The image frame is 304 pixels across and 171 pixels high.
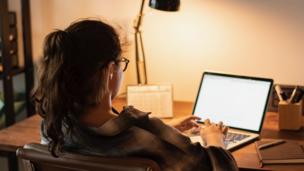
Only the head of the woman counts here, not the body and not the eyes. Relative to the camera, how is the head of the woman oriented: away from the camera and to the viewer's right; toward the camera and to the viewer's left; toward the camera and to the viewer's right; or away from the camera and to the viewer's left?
away from the camera and to the viewer's right

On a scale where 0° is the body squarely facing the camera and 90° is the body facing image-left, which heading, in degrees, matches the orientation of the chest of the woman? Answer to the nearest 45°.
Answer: approximately 225°

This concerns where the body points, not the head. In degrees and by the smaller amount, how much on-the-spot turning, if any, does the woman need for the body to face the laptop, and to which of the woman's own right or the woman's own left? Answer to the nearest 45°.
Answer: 0° — they already face it

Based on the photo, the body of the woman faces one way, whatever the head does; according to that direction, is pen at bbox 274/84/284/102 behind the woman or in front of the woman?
in front

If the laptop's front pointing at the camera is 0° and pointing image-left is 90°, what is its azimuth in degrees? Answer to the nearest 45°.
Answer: approximately 45°

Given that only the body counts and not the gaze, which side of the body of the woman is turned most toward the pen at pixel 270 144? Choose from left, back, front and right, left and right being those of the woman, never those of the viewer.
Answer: front

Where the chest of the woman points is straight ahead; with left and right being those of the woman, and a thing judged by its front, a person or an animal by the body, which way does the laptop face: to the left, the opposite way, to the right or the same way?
the opposite way
